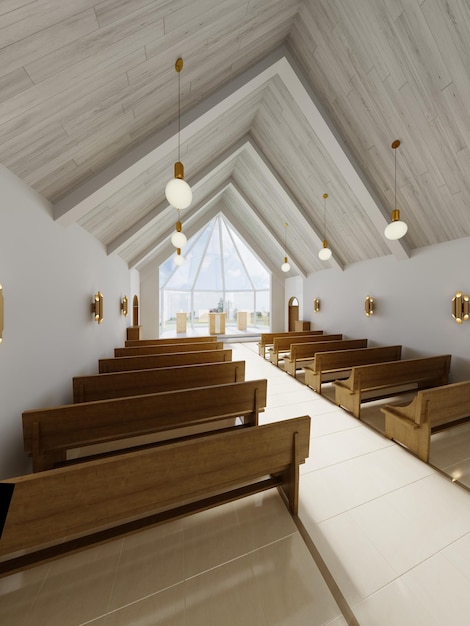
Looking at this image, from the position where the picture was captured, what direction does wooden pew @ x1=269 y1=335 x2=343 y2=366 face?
facing away from the viewer and to the left of the viewer

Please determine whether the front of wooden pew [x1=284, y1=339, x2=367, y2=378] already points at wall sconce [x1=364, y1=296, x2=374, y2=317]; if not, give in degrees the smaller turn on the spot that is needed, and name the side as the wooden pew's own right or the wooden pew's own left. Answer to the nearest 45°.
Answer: approximately 90° to the wooden pew's own right

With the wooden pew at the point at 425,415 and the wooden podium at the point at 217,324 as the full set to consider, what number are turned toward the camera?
1

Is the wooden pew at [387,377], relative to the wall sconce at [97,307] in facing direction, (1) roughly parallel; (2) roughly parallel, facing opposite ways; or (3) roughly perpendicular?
roughly perpendicular

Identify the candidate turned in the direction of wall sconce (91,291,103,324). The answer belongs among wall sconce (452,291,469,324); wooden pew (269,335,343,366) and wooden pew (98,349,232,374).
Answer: wall sconce (452,291,469,324)

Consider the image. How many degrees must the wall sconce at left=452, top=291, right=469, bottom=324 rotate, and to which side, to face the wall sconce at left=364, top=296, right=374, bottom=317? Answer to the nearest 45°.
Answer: approximately 90° to its right

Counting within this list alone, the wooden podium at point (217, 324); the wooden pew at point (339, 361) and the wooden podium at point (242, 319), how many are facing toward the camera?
2

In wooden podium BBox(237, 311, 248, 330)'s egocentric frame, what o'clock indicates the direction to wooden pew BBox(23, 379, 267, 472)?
The wooden pew is roughly at 12 o'clock from the wooden podium.

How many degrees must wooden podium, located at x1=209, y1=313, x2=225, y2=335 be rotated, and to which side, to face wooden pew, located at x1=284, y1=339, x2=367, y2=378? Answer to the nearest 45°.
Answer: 0° — it already faces it

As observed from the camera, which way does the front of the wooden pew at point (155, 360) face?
facing away from the viewer

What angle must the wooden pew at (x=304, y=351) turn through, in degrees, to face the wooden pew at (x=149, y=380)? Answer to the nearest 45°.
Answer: approximately 90° to its left
